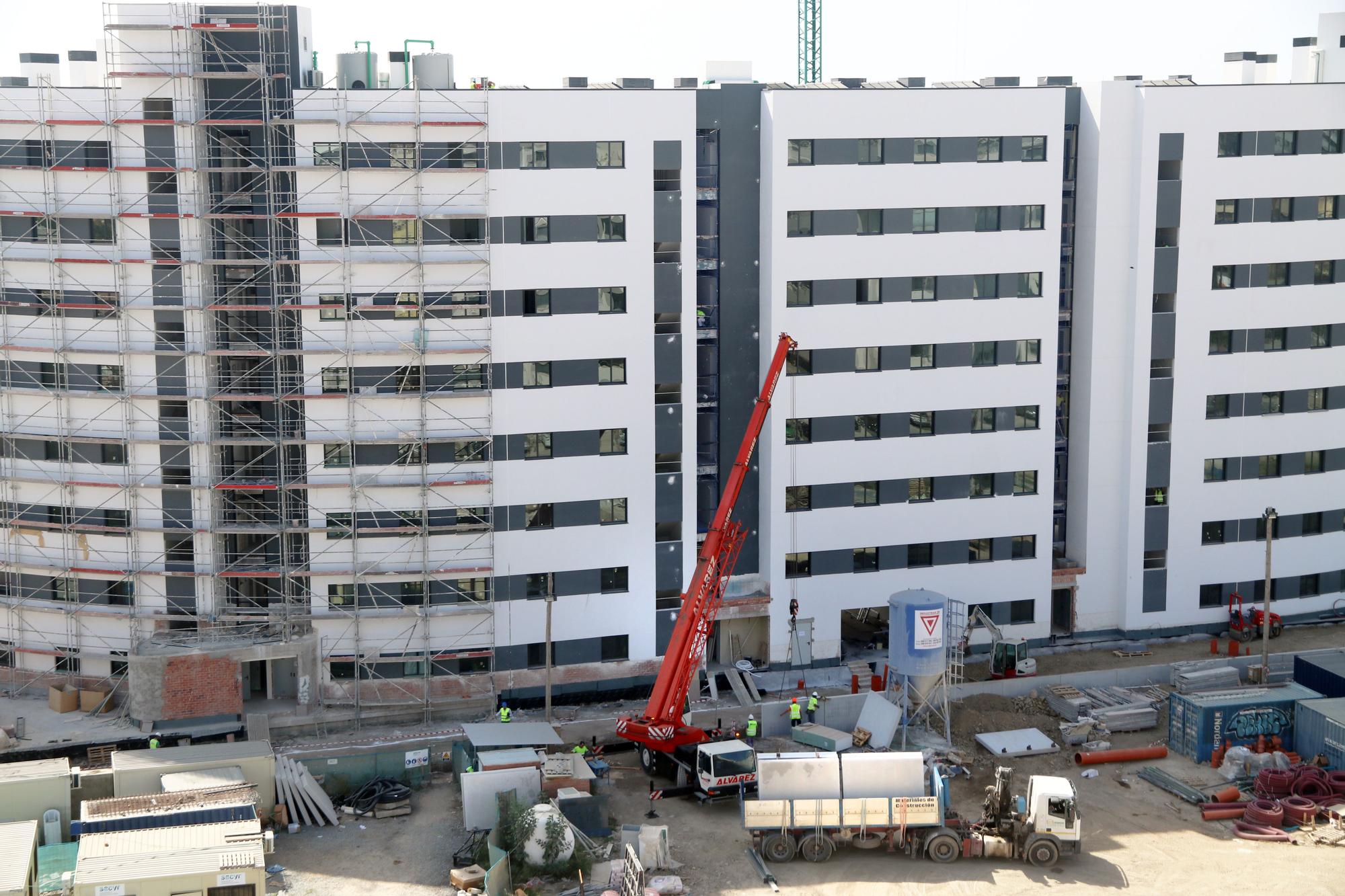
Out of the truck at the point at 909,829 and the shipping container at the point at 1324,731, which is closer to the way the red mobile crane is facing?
the truck

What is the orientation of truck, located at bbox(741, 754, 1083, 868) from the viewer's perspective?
to the viewer's right

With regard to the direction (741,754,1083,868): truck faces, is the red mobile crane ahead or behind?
behind

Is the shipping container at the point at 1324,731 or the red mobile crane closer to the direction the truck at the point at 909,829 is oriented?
the shipping container

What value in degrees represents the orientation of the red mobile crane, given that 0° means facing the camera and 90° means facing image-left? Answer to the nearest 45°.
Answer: approximately 315°

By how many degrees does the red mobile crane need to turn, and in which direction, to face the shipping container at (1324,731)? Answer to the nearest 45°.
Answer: approximately 45° to its left

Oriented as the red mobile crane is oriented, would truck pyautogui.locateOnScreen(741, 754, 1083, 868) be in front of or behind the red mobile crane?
in front

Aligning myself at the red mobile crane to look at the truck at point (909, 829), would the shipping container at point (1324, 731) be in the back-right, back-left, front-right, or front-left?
front-left

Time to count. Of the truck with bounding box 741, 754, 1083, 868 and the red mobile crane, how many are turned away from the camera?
0

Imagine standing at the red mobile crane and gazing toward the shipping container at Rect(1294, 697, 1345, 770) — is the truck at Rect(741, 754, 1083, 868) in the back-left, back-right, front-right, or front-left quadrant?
front-right

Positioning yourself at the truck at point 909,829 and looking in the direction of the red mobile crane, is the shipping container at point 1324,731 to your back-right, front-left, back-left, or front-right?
back-right

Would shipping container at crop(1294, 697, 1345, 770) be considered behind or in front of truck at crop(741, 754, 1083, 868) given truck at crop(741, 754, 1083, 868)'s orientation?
in front
